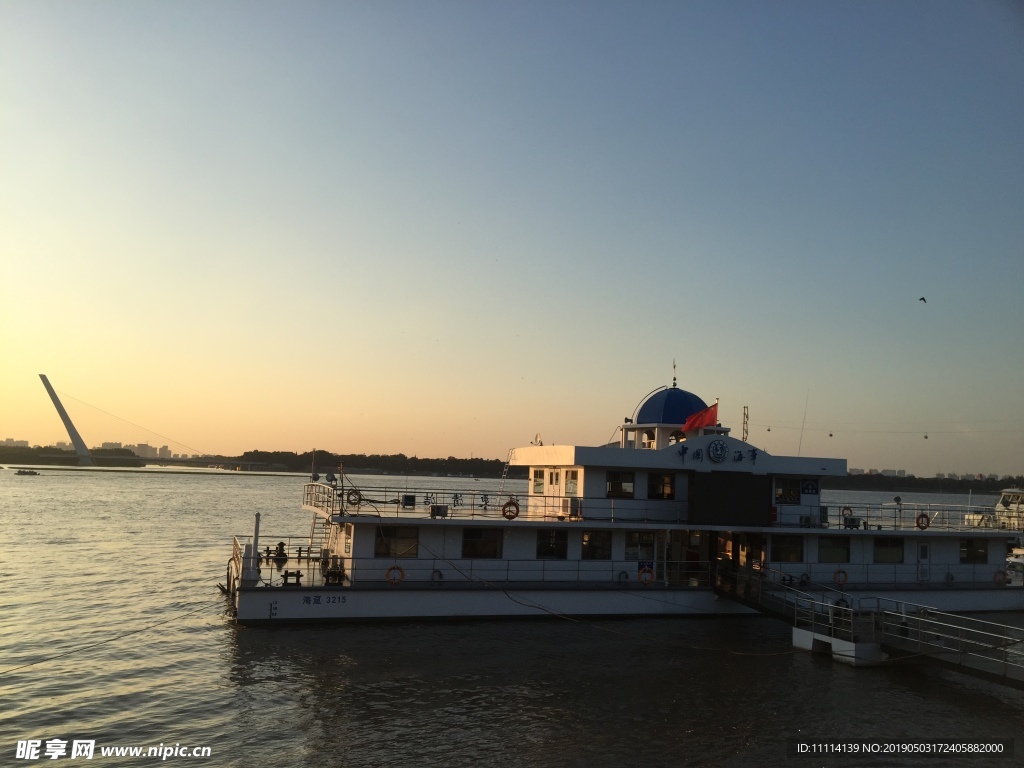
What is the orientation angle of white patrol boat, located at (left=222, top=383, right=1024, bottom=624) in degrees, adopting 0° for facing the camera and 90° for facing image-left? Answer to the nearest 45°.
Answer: approximately 90°
